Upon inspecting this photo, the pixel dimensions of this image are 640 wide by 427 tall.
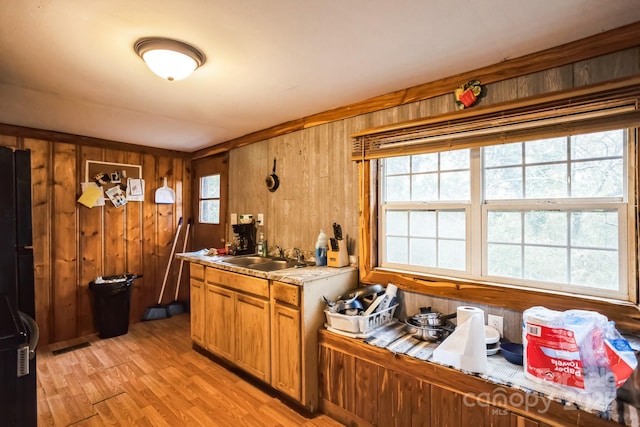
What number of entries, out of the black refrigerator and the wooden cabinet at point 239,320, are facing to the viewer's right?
1

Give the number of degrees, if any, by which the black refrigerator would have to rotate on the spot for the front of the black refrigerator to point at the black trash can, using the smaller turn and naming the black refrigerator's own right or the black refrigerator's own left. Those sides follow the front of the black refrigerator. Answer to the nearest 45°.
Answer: approximately 90° to the black refrigerator's own left

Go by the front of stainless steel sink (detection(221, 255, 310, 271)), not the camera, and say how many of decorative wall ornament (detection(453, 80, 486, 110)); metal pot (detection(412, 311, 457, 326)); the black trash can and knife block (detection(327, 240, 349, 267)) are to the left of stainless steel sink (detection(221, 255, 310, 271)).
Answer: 3

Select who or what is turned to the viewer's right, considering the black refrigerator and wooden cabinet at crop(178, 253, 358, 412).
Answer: the black refrigerator

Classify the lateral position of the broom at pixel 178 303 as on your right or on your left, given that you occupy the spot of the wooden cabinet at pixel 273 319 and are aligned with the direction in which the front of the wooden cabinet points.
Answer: on your right

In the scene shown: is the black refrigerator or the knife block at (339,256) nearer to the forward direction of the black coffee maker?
the black refrigerator

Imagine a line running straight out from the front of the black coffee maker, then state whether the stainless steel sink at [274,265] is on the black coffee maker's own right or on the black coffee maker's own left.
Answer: on the black coffee maker's own left

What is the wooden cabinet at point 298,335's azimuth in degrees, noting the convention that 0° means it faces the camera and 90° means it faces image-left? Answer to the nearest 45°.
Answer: approximately 45°

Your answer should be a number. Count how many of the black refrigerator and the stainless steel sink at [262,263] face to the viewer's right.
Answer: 1

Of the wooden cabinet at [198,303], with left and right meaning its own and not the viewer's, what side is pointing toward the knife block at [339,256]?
left

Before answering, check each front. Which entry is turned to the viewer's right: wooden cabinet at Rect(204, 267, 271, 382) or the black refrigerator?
the black refrigerator

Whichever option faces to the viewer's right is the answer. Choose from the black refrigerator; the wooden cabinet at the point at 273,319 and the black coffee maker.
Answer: the black refrigerator

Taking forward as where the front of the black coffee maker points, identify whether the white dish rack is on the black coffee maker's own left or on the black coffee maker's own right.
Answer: on the black coffee maker's own left

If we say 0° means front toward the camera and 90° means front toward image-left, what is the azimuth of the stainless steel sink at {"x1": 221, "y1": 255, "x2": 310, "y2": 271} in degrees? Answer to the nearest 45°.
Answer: approximately 45°

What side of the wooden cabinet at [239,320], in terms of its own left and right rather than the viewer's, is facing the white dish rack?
left
